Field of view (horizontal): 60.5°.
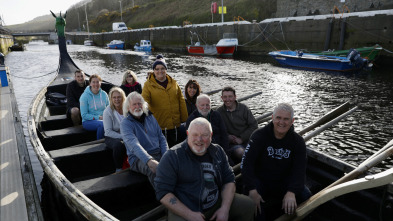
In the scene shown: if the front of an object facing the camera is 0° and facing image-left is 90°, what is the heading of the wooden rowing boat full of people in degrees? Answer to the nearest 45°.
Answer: approximately 135°

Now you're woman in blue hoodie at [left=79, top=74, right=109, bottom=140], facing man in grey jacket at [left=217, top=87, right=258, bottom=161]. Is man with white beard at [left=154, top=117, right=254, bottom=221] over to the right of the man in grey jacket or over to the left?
right

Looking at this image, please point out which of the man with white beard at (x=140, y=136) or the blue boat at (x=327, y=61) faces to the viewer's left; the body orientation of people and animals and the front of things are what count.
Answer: the blue boat

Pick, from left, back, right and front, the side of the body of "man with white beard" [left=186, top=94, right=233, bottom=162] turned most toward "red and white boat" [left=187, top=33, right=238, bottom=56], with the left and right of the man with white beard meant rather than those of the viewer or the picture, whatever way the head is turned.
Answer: back

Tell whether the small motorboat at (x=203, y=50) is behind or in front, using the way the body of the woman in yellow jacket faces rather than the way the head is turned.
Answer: behind

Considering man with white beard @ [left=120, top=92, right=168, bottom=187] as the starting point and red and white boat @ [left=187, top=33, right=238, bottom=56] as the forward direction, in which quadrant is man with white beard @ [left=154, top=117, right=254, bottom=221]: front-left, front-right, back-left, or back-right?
back-right

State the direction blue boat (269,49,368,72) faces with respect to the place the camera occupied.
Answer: facing to the left of the viewer

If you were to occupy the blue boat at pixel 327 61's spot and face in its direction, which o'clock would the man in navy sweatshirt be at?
The man in navy sweatshirt is roughly at 9 o'clock from the blue boat.

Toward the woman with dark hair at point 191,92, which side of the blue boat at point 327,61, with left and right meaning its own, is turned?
left
